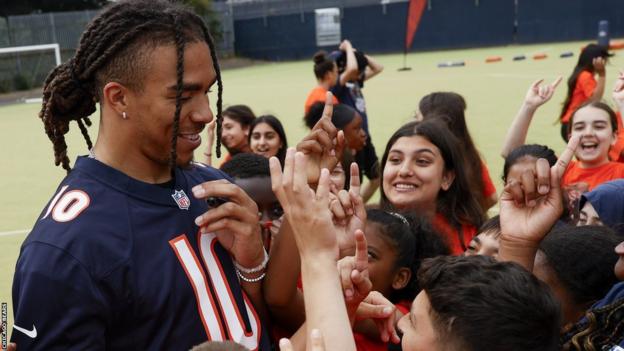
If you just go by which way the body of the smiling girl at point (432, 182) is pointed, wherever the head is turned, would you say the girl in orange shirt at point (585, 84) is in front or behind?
behind

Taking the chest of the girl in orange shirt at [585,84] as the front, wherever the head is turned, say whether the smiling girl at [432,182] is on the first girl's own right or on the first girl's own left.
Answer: on the first girl's own right

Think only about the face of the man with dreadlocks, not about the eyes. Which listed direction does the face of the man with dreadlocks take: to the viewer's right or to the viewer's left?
to the viewer's right

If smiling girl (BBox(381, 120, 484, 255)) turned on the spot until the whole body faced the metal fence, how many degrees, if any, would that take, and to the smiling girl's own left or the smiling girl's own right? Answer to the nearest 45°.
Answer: approximately 135° to the smiling girl's own right

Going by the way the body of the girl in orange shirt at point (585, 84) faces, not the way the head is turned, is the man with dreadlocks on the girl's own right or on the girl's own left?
on the girl's own right

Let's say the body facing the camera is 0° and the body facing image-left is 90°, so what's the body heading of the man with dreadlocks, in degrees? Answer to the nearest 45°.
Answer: approximately 315°

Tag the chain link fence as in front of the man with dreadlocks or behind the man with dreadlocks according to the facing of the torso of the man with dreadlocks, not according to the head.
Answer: behind

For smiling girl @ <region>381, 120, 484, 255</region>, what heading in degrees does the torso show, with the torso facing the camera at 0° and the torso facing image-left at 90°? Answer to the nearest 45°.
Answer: approximately 45°

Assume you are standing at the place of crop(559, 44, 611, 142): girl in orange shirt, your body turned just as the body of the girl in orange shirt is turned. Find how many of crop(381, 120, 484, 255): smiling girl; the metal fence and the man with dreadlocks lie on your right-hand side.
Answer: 2

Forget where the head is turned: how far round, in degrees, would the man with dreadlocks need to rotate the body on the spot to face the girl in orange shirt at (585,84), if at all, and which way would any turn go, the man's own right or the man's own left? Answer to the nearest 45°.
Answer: approximately 90° to the man's own left

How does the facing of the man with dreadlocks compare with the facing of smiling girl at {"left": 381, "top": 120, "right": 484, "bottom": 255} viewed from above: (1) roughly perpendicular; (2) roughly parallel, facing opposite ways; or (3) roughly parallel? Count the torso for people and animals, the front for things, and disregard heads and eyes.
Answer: roughly perpendicular
